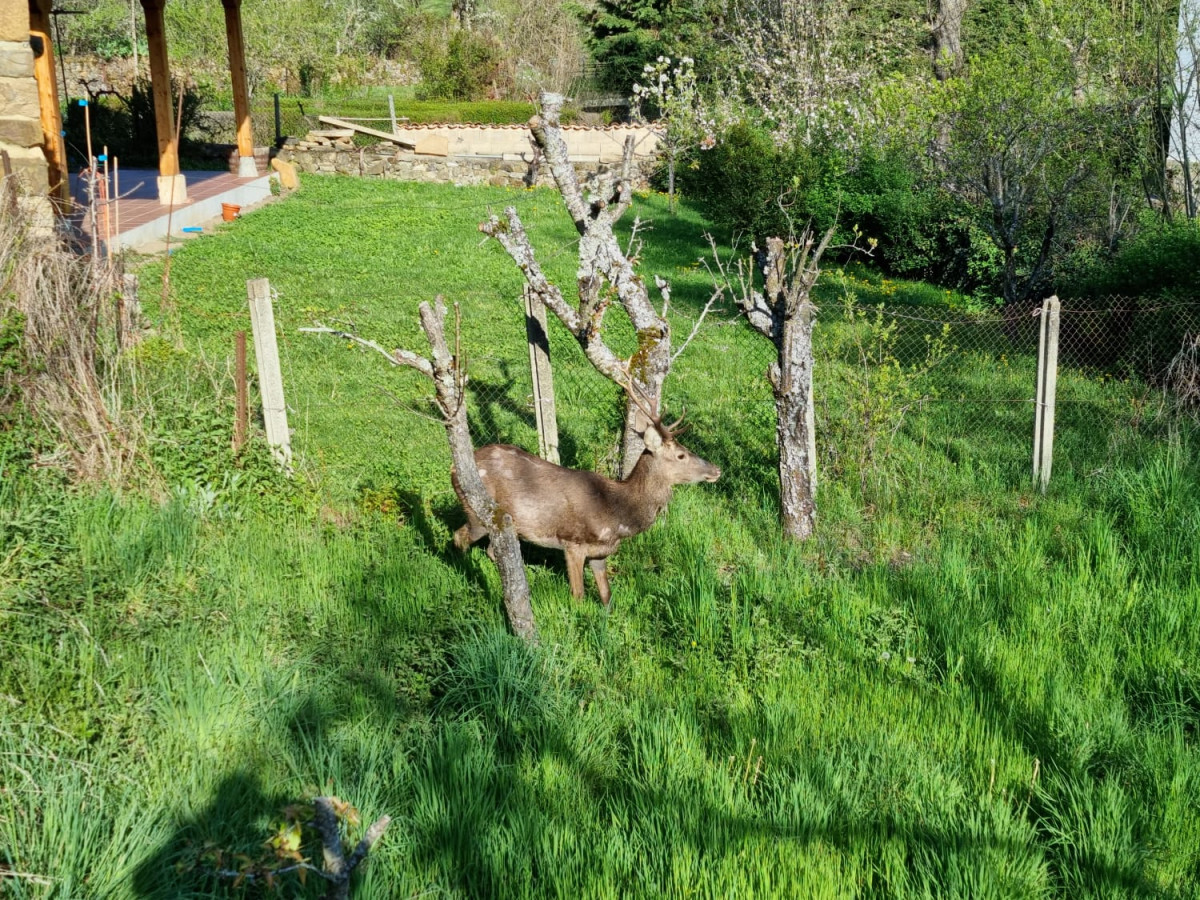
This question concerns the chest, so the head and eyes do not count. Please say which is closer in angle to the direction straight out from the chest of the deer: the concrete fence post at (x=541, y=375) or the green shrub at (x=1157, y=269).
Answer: the green shrub

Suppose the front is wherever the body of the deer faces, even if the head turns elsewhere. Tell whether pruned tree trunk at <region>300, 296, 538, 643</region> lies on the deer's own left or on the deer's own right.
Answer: on the deer's own right

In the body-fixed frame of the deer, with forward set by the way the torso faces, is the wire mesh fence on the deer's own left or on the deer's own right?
on the deer's own left

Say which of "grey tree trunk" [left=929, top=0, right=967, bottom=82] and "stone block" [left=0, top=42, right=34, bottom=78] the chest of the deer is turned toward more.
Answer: the grey tree trunk

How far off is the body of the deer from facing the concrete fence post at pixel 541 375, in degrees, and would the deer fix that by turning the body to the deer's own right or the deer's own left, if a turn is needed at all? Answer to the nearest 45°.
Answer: approximately 90° to the deer's own left

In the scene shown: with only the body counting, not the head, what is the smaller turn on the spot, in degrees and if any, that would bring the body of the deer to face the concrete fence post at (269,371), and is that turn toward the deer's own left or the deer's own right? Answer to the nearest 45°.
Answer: approximately 135° to the deer's own left

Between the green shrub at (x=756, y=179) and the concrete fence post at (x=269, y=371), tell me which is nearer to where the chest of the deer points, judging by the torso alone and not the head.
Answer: the green shrub

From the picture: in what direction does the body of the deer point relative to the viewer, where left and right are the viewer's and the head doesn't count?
facing to the right of the viewer

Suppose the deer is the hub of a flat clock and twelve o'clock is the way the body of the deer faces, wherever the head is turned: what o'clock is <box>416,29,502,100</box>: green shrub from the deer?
The green shrub is roughly at 9 o'clock from the deer.

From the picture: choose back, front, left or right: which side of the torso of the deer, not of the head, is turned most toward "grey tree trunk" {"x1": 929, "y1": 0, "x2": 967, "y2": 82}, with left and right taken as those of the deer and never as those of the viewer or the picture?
left
